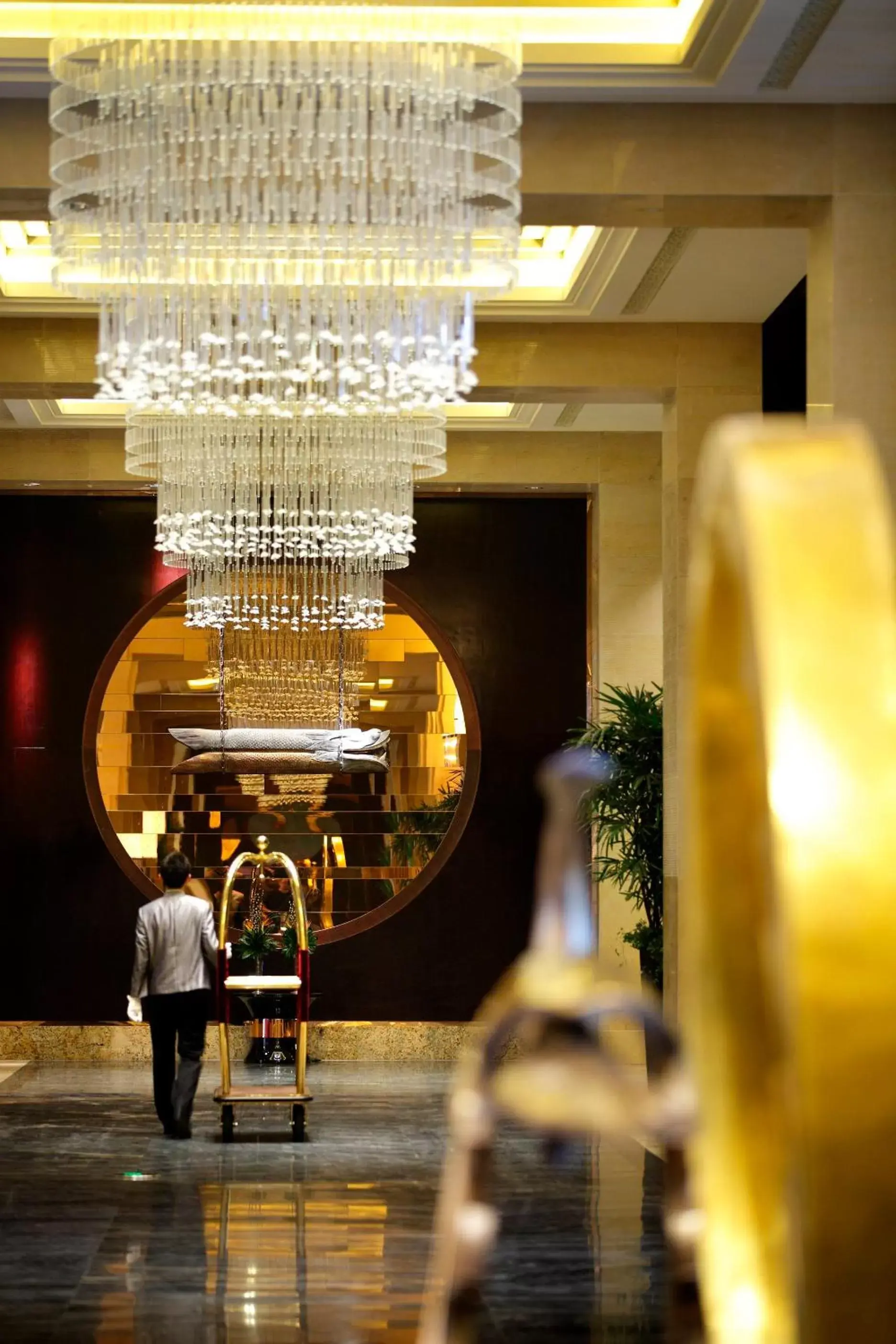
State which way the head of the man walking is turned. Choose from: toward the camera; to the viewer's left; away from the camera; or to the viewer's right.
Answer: away from the camera

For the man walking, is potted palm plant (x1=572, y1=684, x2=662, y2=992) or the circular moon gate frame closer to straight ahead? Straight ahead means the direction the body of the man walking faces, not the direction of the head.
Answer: the circular moon gate frame

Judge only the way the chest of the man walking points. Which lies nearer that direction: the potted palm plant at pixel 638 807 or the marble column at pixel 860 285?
the potted palm plant

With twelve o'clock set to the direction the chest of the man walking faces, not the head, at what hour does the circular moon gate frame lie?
The circular moon gate frame is roughly at 1 o'clock from the man walking.

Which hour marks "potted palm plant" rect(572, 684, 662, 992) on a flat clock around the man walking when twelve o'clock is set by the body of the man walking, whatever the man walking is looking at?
The potted palm plant is roughly at 2 o'clock from the man walking.

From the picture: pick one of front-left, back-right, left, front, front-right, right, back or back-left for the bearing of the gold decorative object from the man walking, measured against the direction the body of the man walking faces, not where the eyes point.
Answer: back

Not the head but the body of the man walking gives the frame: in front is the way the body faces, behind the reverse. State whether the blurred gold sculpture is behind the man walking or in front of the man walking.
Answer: behind

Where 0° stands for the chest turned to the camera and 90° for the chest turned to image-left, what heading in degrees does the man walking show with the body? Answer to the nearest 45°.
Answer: approximately 180°
